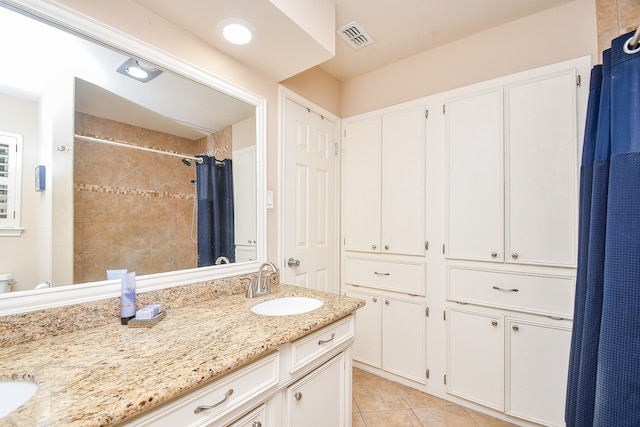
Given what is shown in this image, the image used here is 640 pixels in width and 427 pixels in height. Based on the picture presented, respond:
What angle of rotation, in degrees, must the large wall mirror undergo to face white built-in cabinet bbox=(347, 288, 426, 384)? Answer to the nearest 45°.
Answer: approximately 45° to its left

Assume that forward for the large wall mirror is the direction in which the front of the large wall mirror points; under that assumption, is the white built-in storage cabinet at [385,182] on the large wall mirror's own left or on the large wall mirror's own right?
on the large wall mirror's own left

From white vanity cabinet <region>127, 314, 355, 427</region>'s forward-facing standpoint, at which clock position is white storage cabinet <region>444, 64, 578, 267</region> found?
white storage cabinet <region>444, 64, 578, 267</region> is roughly at 10 o'clock from white vanity cabinet <region>127, 314, 355, 427</region>.

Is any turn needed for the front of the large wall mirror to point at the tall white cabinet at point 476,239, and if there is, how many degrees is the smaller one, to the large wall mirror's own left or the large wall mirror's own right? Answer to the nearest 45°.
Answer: approximately 45° to the large wall mirror's own left

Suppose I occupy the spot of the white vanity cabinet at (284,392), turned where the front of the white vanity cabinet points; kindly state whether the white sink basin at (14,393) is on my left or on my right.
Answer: on my right

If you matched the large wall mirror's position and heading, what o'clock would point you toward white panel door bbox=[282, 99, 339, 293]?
The white panel door is roughly at 10 o'clock from the large wall mirror.

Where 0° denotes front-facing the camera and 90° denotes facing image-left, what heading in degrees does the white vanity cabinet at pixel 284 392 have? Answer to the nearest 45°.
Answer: approximately 315°
